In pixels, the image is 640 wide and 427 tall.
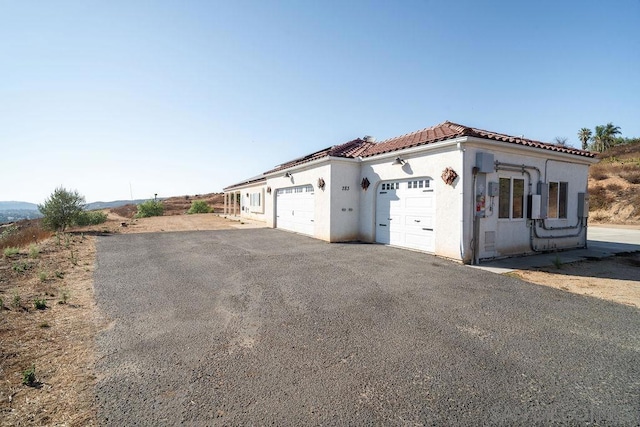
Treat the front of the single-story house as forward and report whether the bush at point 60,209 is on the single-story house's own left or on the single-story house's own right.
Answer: on the single-story house's own right

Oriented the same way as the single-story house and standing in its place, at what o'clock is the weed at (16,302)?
The weed is roughly at 12 o'clock from the single-story house.

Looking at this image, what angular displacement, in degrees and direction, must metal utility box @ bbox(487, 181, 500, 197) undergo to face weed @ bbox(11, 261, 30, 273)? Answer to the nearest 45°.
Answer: approximately 90° to its right

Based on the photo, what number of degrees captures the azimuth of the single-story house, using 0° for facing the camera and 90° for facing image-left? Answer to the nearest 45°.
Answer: approximately 45°

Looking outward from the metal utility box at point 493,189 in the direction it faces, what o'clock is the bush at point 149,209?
The bush is roughly at 5 o'clock from the metal utility box.

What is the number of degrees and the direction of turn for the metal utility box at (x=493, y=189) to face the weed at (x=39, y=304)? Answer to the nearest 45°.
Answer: approximately 90° to its right

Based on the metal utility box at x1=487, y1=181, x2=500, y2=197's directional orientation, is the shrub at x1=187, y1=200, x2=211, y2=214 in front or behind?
behind

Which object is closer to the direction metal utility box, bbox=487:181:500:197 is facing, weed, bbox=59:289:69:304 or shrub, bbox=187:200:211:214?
the weed

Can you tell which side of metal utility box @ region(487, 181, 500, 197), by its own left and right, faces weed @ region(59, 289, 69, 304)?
right

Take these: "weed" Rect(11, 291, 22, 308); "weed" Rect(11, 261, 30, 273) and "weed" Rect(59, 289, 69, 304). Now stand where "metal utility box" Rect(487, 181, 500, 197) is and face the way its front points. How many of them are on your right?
3

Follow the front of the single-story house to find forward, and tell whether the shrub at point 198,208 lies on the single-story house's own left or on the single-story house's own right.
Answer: on the single-story house's own right
